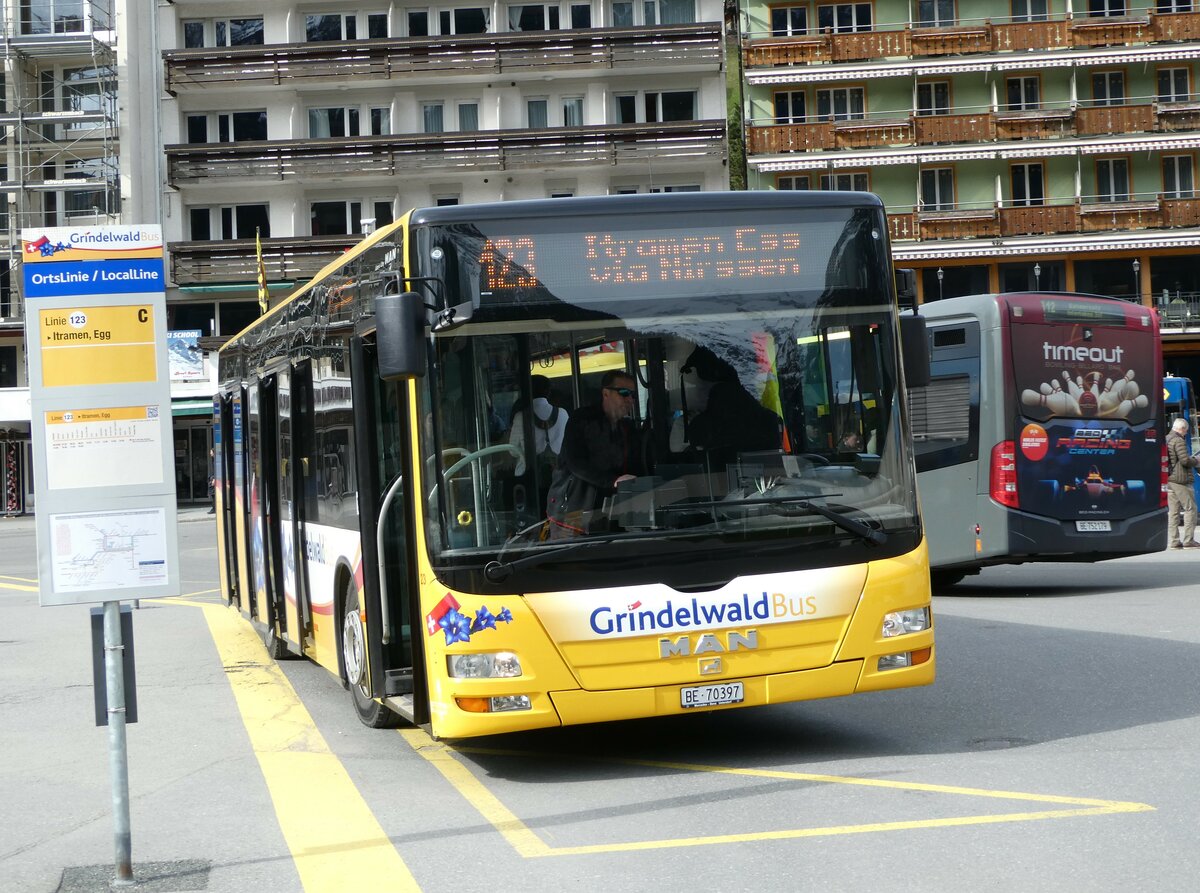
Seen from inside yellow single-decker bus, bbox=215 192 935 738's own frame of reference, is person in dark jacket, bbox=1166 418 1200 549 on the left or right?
on its left

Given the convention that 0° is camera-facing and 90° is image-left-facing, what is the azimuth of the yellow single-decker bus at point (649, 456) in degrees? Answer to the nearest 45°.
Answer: approximately 315°
